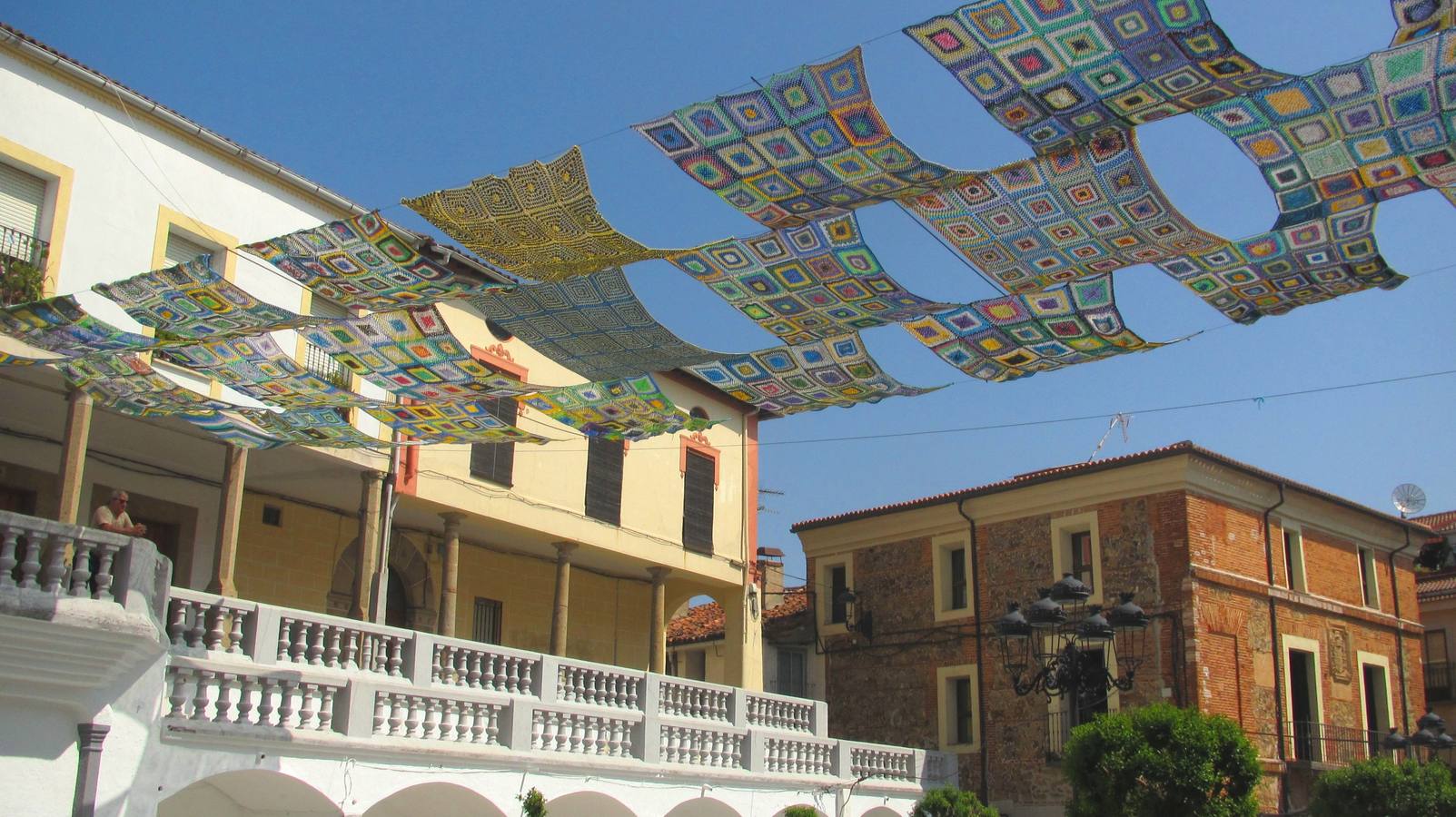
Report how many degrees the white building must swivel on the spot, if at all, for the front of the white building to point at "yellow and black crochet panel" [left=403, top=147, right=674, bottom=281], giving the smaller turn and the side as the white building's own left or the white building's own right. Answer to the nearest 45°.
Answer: approximately 45° to the white building's own right

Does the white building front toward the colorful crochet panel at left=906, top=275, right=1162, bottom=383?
yes

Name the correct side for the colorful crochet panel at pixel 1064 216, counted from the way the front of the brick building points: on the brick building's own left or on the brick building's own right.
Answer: on the brick building's own right

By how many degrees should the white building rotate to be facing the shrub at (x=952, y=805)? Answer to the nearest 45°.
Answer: approximately 45° to its left

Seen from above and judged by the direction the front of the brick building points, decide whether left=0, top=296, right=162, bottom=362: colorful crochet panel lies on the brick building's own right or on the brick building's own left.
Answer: on the brick building's own right

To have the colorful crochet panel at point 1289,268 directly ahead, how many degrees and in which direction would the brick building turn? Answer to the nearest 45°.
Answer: approximately 45° to its right

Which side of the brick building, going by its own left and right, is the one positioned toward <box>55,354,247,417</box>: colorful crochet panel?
right
